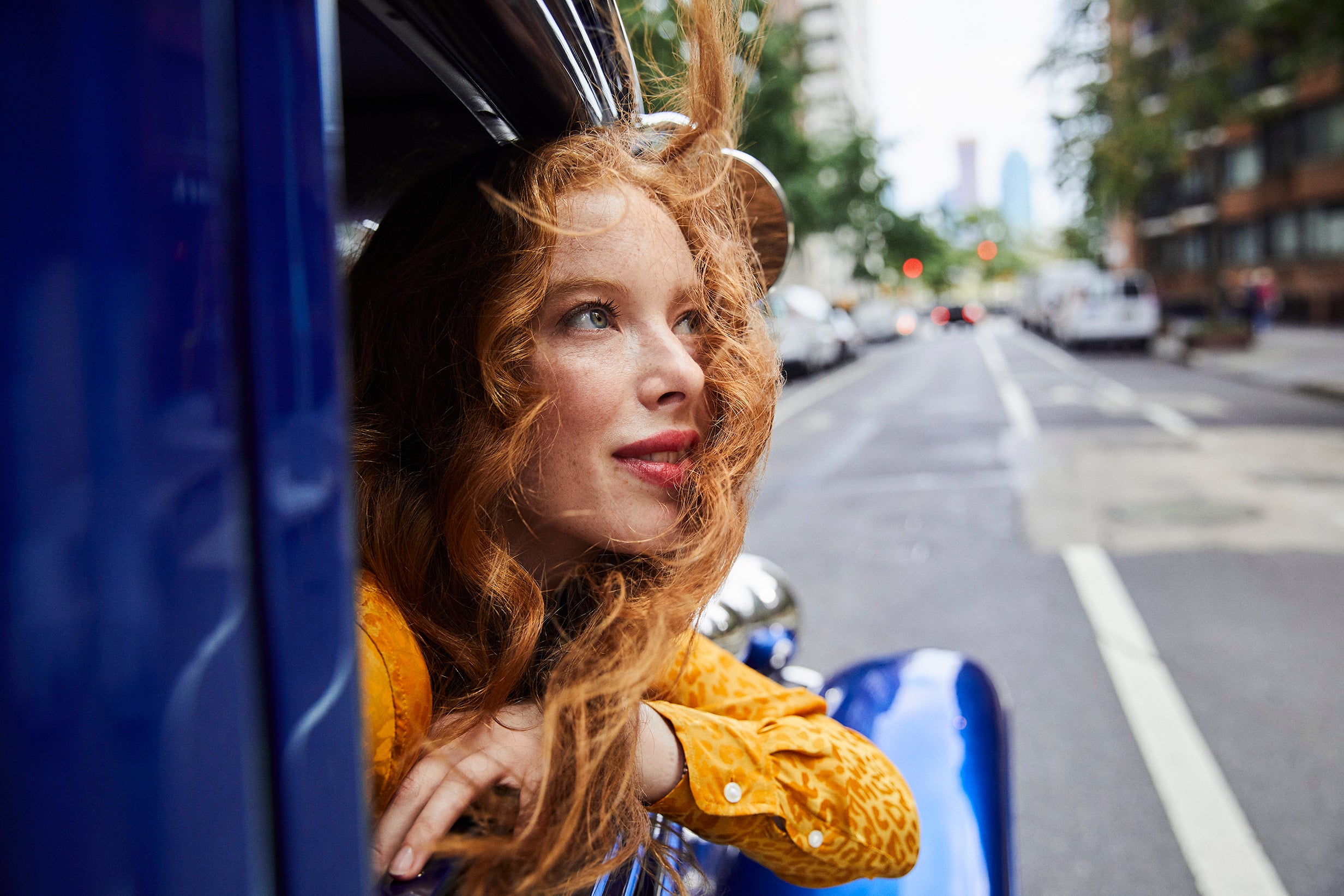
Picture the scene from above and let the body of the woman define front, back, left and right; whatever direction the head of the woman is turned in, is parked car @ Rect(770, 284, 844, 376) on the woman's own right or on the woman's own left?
on the woman's own left

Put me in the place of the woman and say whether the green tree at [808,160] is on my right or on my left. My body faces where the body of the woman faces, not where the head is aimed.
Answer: on my left

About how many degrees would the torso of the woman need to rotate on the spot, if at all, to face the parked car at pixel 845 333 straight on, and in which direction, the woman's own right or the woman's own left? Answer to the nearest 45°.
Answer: approximately 135° to the woman's own left

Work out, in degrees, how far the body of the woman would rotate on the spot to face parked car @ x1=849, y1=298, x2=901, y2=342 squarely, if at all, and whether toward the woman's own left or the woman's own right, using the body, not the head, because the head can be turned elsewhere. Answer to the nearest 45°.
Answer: approximately 135° to the woman's own left

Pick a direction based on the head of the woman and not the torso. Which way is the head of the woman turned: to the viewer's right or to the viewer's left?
to the viewer's right

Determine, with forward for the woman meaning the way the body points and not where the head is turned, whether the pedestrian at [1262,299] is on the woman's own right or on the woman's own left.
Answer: on the woman's own left

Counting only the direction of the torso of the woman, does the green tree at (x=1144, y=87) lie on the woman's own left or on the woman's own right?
on the woman's own left

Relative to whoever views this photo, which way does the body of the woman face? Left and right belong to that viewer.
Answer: facing the viewer and to the right of the viewer

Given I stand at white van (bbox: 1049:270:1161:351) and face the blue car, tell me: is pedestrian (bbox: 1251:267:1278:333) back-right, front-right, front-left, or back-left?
back-left
